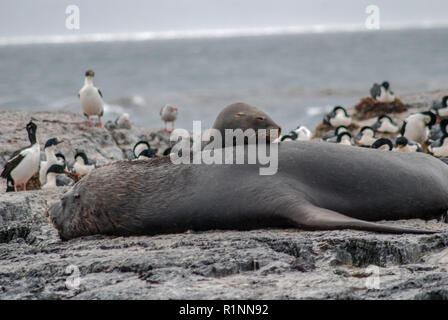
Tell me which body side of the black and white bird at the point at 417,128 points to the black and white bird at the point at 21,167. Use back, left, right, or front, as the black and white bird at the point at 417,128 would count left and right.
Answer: right

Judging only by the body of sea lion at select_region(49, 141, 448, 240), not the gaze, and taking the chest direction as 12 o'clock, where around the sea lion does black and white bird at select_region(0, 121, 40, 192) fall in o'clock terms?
The black and white bird is roughly at 2 o'clock from the sea lion.

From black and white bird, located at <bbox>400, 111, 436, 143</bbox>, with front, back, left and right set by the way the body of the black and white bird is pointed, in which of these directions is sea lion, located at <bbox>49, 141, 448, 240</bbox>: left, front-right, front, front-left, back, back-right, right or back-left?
front-right

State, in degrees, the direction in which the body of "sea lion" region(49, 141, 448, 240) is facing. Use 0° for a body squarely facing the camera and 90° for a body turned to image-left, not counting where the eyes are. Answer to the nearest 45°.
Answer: approximately 90°
